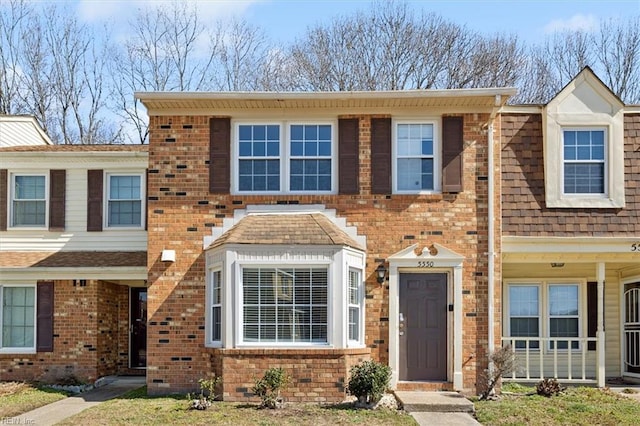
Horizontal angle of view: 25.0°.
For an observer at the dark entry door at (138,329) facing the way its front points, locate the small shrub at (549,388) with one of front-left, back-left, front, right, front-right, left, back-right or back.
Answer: front-left

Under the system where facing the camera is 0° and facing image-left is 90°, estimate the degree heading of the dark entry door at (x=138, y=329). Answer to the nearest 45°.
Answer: approximately 0°

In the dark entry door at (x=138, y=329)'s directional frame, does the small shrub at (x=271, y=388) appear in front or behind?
in front

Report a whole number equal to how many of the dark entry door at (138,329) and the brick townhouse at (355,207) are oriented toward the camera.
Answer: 2

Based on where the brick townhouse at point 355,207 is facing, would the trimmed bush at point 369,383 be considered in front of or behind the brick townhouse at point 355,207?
in front

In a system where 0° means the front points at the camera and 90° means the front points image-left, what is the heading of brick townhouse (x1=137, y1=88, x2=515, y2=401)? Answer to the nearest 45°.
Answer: approximately 0°

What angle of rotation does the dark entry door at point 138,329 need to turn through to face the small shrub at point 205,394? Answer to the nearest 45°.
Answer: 0° — it already faces it

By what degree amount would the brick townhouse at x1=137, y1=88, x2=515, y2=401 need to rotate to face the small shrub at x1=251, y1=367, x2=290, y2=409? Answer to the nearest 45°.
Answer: approximately 45° to its right

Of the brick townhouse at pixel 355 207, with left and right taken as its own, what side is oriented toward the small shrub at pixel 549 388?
left
